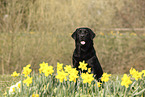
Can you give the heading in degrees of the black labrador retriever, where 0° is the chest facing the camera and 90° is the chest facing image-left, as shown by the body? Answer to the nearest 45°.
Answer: approximately 0°

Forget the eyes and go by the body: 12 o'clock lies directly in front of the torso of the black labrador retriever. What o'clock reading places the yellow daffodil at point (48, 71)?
The yellow daffodil is roughly at 1 o'clock from the black labrador retriever.
